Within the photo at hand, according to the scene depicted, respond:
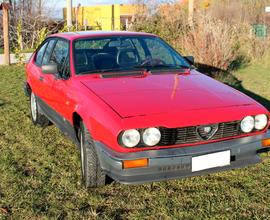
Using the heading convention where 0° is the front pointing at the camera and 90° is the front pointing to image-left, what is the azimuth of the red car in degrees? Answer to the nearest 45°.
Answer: approximately 315°
